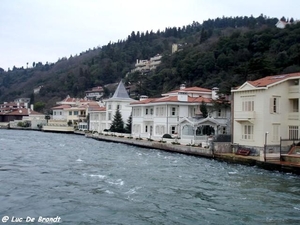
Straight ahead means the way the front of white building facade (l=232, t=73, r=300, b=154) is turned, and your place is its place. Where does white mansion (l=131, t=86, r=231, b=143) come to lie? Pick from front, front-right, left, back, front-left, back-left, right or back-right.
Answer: right

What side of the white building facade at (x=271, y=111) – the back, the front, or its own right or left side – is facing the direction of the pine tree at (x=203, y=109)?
right

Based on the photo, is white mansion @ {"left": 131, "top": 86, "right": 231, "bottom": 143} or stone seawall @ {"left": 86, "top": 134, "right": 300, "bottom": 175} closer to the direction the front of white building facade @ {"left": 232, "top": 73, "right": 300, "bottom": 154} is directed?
the stone seawall

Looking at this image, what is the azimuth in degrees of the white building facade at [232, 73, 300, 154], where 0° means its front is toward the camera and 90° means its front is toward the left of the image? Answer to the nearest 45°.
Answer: approximately 45°

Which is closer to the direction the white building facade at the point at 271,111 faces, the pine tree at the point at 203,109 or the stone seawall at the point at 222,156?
the stone seawall
